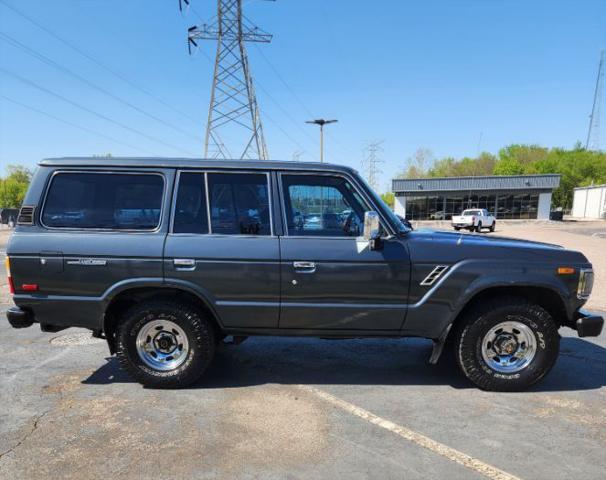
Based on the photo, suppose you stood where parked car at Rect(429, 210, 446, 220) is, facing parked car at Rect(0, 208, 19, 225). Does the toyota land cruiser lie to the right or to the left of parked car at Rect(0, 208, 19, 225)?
left

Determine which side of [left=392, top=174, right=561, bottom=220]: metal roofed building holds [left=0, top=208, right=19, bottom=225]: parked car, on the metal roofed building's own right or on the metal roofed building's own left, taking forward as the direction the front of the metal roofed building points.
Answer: on the metal roofed building's own right

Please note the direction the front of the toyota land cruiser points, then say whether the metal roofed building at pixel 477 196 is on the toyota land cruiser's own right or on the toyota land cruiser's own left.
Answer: on the toyota land cruiser's own left

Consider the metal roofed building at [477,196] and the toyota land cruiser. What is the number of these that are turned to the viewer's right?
1

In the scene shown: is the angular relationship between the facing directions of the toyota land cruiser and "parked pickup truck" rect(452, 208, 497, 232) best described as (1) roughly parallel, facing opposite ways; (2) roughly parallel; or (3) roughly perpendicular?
roughly parallel

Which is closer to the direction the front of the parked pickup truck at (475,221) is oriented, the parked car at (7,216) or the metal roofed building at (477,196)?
the metal roofed building

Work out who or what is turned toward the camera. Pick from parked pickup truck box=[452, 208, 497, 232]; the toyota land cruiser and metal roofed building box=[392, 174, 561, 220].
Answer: the metal roofed building

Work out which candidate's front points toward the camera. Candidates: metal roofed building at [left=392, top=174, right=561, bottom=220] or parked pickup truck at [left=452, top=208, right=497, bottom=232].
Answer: the metal roofed building

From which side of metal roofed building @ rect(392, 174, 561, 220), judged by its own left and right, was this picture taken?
front

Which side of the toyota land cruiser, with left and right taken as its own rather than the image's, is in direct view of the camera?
right

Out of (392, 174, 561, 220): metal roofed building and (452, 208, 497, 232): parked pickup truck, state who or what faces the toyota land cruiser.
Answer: the metal roofed building

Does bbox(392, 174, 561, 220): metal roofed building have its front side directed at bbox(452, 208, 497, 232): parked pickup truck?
yes

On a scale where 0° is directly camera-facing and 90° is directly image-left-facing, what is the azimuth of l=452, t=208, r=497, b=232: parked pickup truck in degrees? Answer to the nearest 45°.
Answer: approximately 225°
